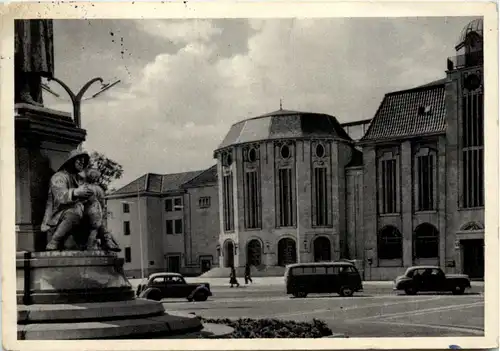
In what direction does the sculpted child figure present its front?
to the viewer's left
